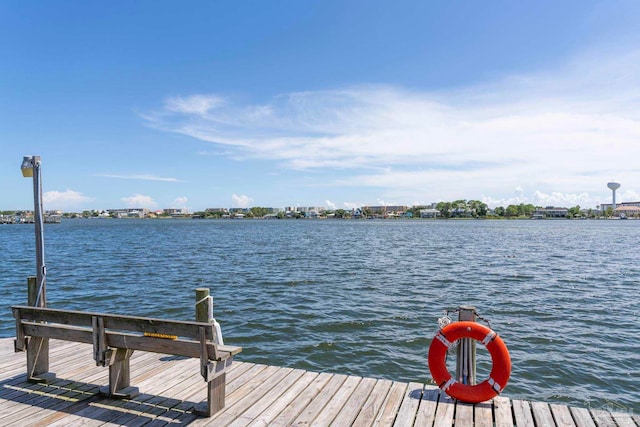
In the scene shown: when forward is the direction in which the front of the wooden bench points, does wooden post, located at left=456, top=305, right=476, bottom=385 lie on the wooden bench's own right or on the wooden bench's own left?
on the wooden bench's own right

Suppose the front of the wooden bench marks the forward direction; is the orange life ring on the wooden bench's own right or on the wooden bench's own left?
on the wooden bench's own right

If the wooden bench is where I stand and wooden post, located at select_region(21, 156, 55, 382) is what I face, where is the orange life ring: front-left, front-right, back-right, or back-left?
back-right

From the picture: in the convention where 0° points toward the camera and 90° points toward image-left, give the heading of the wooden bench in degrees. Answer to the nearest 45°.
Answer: approximately 225°

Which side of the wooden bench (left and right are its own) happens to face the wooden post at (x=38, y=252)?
left

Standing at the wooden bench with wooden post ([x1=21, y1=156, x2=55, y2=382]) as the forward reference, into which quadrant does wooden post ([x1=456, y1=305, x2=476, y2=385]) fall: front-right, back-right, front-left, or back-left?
back-right

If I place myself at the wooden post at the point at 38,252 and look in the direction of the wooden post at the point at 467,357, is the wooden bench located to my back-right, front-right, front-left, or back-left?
front-right

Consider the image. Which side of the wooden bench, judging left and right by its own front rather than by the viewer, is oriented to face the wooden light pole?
left
